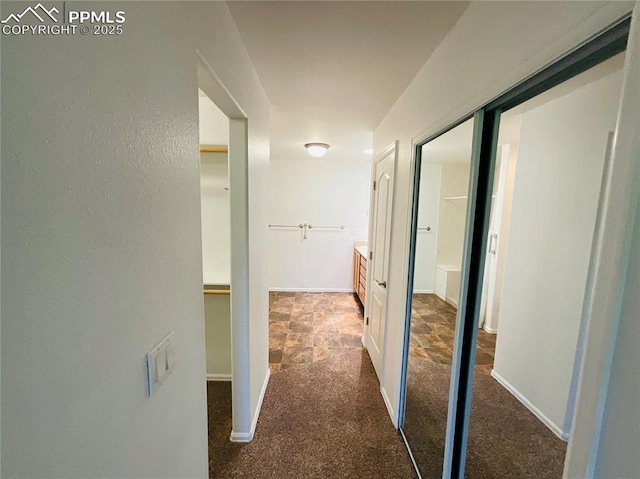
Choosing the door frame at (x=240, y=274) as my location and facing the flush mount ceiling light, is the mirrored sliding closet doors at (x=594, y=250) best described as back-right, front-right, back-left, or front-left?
back-right

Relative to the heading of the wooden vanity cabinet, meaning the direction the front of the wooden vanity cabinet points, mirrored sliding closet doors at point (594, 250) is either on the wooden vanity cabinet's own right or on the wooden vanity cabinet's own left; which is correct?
on the wooden vanity cabinet's own left

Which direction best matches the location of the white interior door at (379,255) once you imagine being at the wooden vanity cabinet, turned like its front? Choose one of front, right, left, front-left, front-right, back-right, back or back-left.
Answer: left

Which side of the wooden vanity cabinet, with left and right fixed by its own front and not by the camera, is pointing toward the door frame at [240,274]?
left

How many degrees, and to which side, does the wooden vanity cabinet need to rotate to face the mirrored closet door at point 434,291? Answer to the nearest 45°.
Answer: approximately 90° to its left

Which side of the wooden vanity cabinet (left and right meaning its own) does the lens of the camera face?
left

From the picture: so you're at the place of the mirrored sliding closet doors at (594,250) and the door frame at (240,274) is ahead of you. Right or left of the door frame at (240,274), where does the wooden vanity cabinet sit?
right
